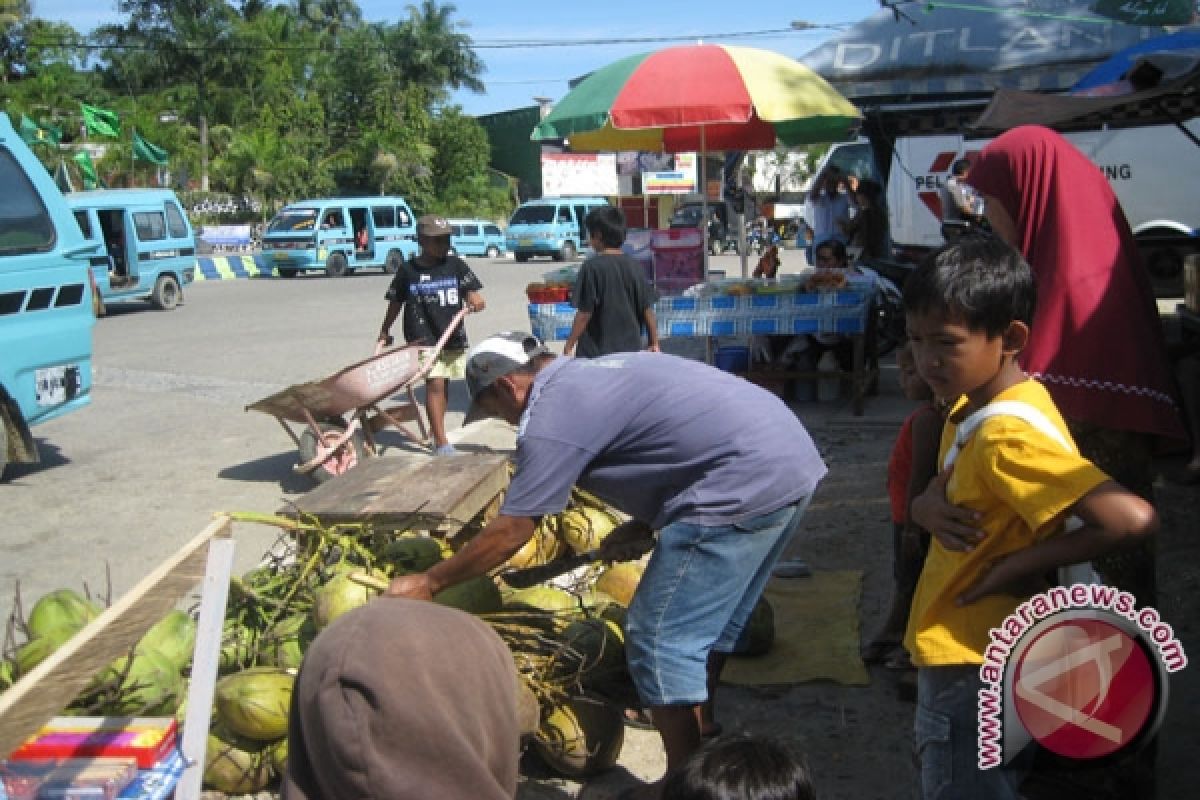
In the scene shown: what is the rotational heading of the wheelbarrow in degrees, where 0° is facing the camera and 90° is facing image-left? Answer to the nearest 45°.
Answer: approximately 45°

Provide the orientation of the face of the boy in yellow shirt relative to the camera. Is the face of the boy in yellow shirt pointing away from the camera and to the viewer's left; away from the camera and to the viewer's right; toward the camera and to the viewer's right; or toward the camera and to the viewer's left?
toward the camera and to the viewer's left

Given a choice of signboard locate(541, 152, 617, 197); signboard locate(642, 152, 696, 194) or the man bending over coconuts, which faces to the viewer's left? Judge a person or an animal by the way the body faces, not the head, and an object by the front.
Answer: the man bending over coconuts

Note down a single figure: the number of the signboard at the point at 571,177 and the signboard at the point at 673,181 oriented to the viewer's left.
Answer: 0

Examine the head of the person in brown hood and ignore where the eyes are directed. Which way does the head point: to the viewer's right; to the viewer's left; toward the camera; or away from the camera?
away from the camera

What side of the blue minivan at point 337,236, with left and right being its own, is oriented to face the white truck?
left

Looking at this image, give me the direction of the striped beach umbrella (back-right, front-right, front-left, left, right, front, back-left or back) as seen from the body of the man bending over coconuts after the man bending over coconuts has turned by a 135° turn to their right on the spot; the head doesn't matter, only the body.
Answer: front-left

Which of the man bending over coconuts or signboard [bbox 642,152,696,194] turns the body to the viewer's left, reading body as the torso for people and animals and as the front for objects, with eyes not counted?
the man bending over coconuts

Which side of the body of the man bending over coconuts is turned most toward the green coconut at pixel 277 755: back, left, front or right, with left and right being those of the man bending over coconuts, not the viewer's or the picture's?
front

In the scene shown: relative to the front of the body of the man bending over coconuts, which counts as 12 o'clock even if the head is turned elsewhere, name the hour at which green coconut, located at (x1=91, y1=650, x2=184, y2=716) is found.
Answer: The green coconut is roughly at 12 o'clock from the man bending over coconuts.

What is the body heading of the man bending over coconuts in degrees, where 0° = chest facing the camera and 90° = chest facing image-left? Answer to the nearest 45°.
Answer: approximately 90°

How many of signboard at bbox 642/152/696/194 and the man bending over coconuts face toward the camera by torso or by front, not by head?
1

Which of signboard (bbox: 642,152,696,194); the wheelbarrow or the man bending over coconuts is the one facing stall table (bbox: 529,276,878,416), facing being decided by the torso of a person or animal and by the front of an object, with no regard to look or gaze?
the signboard

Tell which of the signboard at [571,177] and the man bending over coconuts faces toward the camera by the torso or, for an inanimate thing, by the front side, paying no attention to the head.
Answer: the signboard

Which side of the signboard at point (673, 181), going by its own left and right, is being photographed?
front

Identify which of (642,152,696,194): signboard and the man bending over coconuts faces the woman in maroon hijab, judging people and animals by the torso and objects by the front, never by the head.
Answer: the signboard

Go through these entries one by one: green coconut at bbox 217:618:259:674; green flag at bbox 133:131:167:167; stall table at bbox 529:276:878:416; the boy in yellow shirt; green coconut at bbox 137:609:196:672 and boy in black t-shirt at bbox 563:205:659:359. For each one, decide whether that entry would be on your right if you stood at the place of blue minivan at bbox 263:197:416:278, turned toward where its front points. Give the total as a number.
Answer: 1

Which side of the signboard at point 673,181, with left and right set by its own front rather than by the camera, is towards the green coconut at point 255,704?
front

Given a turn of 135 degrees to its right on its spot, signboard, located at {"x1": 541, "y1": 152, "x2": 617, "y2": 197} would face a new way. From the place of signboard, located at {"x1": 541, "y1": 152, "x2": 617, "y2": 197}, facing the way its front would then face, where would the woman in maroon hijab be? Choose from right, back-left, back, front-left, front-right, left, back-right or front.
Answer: back-left

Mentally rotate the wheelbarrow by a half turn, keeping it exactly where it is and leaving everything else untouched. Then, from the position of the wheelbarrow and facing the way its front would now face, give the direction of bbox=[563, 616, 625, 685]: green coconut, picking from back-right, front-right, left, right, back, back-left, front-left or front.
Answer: back-right
